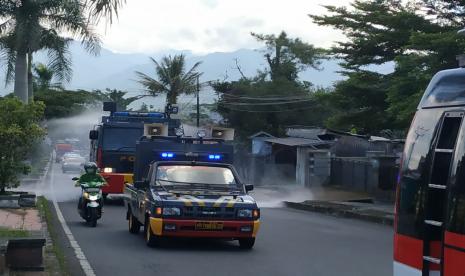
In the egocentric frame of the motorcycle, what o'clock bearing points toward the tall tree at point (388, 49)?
The tall tree is roughly at 8 o'clock from the motorcycle.

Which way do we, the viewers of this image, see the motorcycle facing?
facing the viewer

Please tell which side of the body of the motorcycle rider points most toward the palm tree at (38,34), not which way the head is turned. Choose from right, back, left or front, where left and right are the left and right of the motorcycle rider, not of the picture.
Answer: back

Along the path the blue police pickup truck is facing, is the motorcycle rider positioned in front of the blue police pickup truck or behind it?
behind

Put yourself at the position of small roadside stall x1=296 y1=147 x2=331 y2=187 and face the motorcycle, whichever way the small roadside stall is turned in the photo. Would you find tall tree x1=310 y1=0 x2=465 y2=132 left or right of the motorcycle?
left

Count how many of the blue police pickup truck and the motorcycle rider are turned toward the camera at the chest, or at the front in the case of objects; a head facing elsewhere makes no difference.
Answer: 2

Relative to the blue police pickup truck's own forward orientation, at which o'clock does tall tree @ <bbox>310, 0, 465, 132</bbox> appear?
The tall tree is roughly at 7 o'clock from the blue police pickup truck.

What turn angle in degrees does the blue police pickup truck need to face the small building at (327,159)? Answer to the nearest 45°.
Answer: approximately 180°

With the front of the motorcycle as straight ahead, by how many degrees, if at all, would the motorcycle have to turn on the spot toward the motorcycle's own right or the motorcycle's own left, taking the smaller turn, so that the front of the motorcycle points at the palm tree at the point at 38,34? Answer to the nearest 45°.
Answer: approximately 180°

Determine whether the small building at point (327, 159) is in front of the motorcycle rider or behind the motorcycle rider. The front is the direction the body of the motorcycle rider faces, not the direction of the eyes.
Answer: behind

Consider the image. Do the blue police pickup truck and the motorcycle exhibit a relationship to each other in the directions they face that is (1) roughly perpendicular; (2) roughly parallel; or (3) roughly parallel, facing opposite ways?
roughly parallel

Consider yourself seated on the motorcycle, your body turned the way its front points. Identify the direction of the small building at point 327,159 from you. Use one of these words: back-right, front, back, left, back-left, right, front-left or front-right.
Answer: back-left

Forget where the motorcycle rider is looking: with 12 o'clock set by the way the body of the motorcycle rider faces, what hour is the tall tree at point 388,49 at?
The tall tree is roughly at 8 o'clock from the motorcycle rider.
